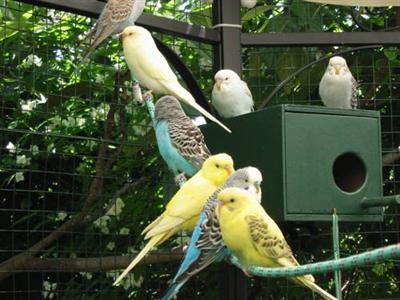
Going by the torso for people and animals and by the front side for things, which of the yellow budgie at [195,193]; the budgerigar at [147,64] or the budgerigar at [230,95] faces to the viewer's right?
the yellow budgie

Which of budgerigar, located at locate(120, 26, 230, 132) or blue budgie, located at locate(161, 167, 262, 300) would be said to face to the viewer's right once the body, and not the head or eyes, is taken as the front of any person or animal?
the blue budgie

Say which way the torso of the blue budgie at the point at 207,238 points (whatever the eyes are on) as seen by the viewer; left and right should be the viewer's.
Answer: facing to the right of the viewer

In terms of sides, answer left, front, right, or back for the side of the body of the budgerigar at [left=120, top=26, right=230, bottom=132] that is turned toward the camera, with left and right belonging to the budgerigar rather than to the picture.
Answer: left

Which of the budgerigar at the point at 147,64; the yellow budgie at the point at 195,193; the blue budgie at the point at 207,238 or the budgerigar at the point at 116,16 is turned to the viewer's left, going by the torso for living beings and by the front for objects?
the budgerigar at the point at 147,64

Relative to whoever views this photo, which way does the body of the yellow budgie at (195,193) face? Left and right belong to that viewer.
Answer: facing to the right of the viewer

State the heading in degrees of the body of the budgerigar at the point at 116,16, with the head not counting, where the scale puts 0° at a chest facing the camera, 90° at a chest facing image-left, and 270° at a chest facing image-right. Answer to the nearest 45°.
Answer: approximately 270°

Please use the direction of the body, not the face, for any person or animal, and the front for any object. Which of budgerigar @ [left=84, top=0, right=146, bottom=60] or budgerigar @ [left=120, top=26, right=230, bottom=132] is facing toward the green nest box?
budgerigar @ [left=84, top=0, right=146, bottom=60]
